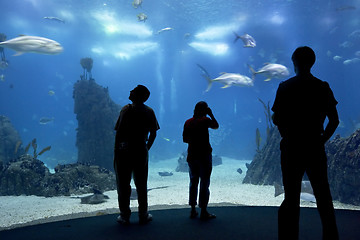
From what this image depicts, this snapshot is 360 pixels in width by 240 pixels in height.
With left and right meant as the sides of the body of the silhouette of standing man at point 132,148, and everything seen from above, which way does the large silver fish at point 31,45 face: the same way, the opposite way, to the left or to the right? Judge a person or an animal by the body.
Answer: to the right

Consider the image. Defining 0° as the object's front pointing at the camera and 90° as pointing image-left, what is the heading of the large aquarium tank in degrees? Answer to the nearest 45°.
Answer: approximately 0°

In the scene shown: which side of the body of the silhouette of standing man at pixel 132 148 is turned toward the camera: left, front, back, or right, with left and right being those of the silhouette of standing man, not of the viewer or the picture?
back

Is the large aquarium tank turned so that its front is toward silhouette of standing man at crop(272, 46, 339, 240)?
yes

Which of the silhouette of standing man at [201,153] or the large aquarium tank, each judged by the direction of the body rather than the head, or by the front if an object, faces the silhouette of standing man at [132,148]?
the large aquarium tank

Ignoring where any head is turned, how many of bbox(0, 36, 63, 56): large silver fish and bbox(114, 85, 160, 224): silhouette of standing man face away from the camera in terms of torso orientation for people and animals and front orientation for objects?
1

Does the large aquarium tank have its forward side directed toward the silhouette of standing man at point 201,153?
yes

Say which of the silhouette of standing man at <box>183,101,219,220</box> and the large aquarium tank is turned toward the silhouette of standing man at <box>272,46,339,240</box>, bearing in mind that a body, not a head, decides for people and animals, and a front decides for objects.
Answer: the large aquarium tank

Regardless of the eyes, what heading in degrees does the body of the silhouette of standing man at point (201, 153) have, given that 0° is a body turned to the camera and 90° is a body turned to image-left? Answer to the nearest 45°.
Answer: approximately 225°

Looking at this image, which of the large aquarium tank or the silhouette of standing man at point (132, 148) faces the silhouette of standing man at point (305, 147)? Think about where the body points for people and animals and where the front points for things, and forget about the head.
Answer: the large aquarium tank
